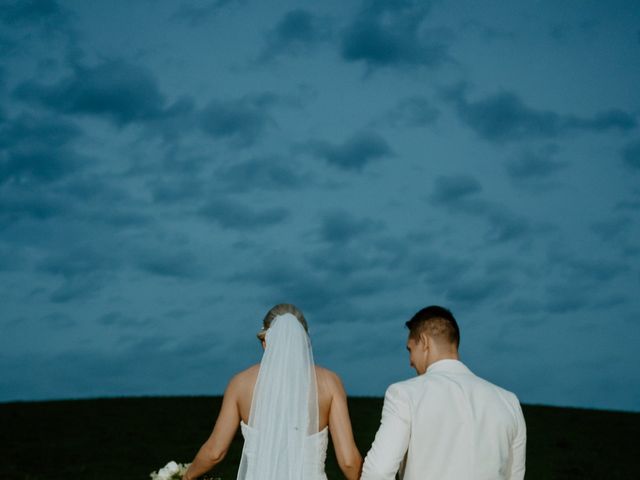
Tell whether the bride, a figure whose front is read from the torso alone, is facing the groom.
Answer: no

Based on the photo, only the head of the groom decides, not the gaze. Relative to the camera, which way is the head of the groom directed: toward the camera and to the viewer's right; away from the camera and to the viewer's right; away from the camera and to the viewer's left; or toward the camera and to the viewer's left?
away from the camera and to the viewer's left

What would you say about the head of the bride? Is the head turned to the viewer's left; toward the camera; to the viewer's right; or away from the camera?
away from the camera

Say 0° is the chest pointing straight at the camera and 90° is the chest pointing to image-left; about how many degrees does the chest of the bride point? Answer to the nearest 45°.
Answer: approximately 180°
